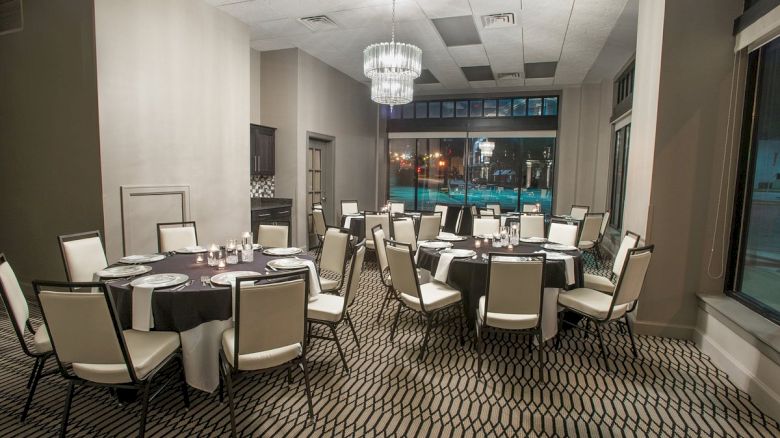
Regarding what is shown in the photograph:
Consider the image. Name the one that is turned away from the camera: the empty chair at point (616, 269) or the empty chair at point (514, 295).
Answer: the empty chair at point (514, 295)

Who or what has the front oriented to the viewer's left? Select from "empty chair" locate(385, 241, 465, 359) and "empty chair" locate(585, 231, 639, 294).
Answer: "empty chair" locate(585, 231, 639, 294)

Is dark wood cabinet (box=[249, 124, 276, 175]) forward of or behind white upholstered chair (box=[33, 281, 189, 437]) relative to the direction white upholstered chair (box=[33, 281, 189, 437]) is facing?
forward

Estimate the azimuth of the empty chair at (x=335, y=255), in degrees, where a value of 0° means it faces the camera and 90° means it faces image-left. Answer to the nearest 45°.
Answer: approximately 45°

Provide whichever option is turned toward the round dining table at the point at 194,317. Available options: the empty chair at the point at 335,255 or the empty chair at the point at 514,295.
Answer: the empty chair at the point at 335,255

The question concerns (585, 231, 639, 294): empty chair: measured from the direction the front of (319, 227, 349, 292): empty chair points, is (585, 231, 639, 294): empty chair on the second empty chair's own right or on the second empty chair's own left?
on the second empty chair's own left

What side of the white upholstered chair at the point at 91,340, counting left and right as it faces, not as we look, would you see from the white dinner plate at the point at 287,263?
front

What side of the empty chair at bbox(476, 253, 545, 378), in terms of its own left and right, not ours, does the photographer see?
back

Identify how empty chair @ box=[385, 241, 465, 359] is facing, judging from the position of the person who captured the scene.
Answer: facing away from the viewer and to the right of the viewer

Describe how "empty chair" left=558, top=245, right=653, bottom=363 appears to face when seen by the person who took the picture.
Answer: facing away from the viewer and to the left of the viewer

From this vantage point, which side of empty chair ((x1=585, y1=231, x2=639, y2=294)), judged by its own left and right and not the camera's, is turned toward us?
left

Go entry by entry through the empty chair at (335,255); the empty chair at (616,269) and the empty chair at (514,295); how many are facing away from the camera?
1

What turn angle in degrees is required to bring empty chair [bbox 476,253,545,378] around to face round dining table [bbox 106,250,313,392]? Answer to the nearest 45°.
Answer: approximately 135° to its left

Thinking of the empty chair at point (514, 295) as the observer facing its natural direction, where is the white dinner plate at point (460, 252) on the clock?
The white dinner plate is roughly at 11 o'clock from the empty chair.

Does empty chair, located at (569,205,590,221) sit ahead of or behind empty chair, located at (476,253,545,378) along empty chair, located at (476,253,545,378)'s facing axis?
ahead

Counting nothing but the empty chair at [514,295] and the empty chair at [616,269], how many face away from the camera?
1
